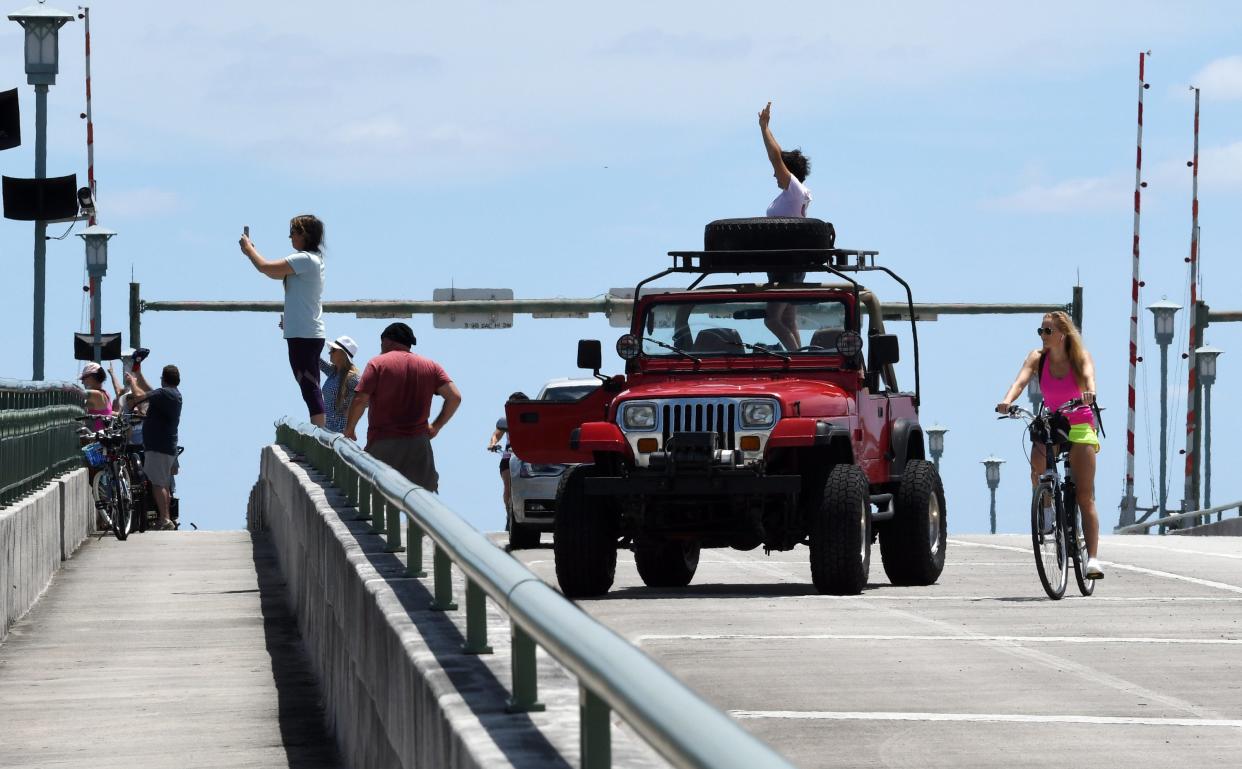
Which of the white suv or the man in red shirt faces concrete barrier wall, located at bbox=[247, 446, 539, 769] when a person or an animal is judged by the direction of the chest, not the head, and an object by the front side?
the white suv

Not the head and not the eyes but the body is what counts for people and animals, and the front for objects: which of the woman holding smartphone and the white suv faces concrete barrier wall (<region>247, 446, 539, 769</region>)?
the white suv

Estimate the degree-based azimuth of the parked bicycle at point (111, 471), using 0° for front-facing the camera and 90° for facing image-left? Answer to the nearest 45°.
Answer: approximately 0°

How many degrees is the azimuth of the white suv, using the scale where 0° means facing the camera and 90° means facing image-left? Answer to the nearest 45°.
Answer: approximately 0°

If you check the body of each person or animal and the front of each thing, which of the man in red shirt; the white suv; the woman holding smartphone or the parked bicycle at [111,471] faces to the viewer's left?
the woman holding smartphone

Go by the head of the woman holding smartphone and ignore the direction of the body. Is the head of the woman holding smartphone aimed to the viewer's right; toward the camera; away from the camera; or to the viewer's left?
to the viewer's left

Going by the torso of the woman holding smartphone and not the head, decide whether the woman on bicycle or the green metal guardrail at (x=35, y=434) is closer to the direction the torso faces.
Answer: the green metal guardrail

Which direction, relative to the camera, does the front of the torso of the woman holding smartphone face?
to the viewer's left

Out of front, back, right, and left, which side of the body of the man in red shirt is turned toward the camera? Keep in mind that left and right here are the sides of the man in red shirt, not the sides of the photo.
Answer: back
